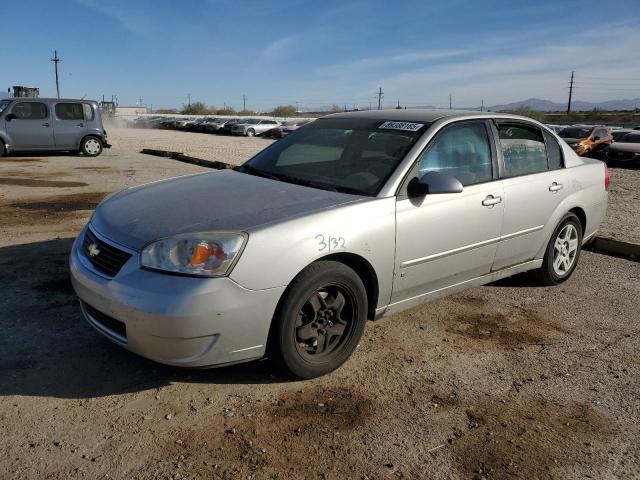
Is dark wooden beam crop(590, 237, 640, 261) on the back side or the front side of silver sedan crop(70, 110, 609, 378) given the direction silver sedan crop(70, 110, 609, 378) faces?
on the back side

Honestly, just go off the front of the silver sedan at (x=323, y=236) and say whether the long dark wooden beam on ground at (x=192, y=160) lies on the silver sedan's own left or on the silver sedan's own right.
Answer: on the silver sedan's own right

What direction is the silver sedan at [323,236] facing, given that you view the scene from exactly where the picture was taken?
facing the viewer and to the left of the viewer

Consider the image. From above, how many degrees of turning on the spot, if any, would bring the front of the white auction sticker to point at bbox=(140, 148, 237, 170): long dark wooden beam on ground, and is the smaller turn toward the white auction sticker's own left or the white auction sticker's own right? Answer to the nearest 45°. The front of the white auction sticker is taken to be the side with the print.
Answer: approximately 90° to the white auction sticker's own right

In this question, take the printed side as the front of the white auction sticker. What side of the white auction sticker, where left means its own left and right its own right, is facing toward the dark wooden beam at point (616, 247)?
back
